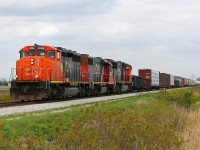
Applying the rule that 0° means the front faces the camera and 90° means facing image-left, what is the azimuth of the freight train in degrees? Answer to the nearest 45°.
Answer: approximately 45°
